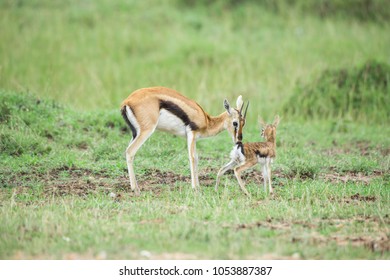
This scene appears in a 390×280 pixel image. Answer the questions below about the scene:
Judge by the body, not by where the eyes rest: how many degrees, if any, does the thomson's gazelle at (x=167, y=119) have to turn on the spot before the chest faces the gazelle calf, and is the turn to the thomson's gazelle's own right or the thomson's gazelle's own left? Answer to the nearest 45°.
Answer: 0° — it already faces it

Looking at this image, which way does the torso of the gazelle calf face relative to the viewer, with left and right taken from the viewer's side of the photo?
facing away from the viewer and to the right of the viewer

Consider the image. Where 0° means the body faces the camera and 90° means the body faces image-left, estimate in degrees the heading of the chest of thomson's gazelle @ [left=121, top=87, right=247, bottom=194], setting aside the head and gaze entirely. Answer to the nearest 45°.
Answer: approximately 270°

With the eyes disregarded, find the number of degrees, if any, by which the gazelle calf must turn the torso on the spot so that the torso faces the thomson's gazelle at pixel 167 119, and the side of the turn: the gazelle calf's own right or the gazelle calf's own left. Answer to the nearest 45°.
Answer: approximately 135° to the gazelle calf's own left
